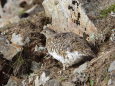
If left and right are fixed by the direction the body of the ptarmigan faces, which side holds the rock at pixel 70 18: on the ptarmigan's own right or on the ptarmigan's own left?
on the ptarmigan's own right

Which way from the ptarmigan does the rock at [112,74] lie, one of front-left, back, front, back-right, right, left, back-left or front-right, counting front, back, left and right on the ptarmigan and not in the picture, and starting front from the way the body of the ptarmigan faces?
back-left

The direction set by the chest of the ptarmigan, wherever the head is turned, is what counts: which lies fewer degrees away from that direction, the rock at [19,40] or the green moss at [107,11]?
the rock

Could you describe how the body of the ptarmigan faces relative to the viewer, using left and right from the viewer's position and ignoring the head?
facing to the left of the viewer

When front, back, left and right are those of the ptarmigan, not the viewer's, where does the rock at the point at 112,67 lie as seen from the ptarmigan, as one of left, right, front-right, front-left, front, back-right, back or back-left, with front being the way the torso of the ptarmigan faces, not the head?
back-left

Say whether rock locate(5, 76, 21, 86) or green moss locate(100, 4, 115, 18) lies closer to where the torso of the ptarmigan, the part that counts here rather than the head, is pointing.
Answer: the rock

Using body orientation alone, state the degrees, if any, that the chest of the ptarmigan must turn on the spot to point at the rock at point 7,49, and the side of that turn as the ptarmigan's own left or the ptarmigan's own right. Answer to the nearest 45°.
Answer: approximately 45° to the ptarmigan's own right
